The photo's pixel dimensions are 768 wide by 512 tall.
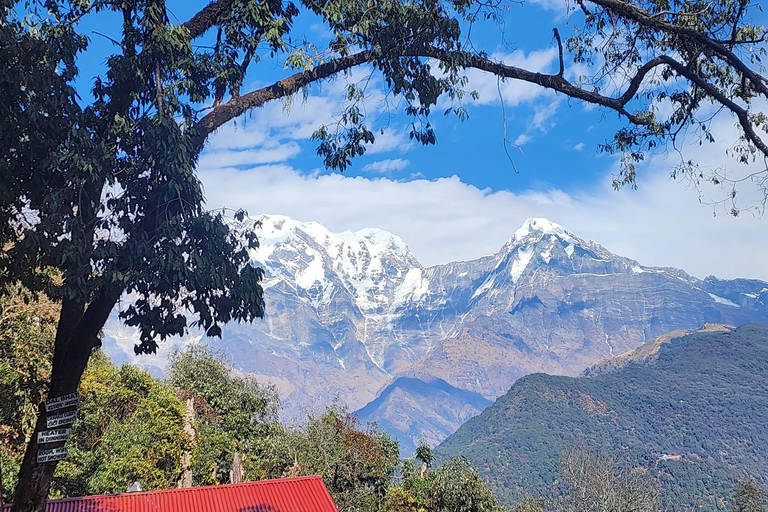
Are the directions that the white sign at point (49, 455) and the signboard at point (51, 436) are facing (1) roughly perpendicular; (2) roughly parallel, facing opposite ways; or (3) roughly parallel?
roughly parallel

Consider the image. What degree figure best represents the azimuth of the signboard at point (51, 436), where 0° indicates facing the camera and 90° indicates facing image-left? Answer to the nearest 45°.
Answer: approximately 0°

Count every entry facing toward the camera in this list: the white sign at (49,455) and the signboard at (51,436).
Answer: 2

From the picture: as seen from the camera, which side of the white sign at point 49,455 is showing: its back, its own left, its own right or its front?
front

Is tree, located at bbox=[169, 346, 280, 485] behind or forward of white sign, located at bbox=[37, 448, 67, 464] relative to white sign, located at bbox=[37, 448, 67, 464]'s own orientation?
behind

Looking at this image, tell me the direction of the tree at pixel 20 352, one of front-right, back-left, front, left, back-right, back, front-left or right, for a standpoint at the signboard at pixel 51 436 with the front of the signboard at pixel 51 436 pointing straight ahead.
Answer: back
